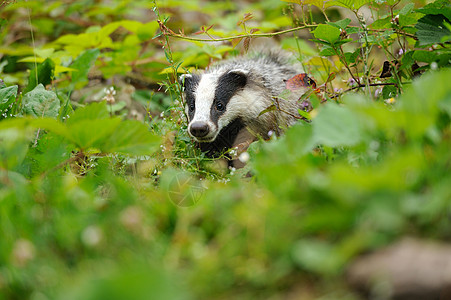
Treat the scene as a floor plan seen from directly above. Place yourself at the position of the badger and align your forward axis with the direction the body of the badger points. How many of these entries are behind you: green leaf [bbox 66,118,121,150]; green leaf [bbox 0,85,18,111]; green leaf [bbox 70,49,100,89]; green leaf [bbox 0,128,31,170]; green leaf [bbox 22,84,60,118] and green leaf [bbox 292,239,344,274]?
0

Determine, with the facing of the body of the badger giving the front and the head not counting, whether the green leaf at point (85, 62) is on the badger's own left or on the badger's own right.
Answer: on the badger's own right

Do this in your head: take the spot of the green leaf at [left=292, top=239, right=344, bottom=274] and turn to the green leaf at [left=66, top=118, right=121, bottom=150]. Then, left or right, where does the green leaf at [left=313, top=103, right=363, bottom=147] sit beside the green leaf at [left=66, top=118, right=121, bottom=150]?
right

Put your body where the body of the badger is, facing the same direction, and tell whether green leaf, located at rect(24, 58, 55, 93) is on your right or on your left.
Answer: on your right

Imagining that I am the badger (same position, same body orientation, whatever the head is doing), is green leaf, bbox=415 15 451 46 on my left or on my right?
on my left

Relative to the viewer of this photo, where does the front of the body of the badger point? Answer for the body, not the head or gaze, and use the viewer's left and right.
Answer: facing the viewer and to the left of the viewer

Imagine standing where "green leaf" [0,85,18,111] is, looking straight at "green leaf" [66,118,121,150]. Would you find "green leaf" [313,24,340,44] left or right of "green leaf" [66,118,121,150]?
left

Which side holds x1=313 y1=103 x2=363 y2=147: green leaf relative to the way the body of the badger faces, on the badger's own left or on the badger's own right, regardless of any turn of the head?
on the badger's own left

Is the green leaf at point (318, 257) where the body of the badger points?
no

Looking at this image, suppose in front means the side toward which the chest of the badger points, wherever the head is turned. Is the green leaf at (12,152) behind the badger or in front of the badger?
in front

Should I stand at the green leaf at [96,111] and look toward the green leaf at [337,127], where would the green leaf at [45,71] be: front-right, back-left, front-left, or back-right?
back-left
